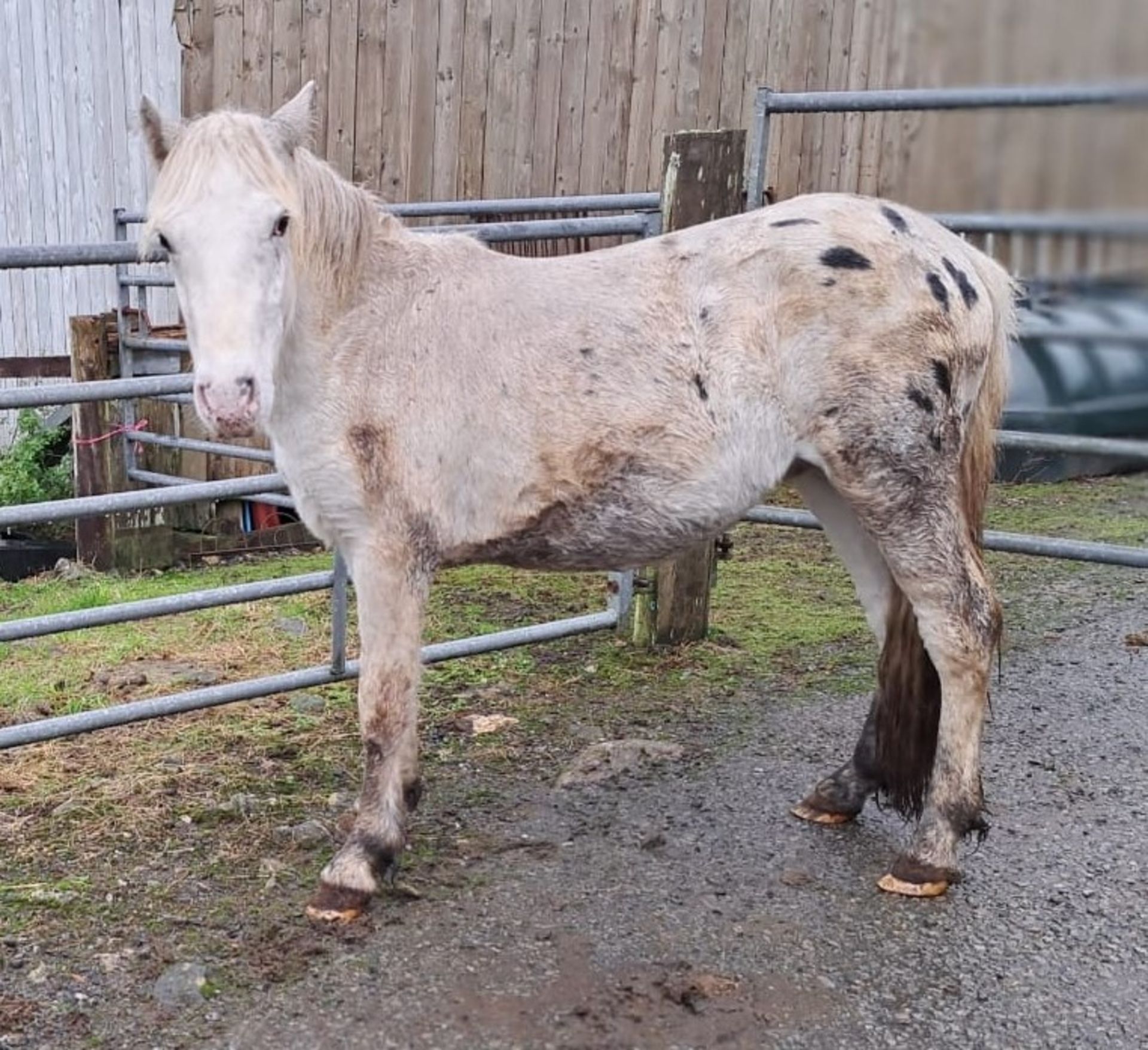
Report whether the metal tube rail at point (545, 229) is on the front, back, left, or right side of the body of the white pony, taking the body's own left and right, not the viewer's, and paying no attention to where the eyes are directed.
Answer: right

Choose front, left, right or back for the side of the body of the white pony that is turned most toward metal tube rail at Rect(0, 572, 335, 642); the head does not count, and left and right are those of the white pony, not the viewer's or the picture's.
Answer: front

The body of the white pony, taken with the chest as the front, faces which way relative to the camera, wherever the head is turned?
to the viewer's left

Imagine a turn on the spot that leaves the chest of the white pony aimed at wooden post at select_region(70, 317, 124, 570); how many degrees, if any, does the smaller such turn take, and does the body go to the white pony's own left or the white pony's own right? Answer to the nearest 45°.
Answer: approximately 45° to the white pony's own right

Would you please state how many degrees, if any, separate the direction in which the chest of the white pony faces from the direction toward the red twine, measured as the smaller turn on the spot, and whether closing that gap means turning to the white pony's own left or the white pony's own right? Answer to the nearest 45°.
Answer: approximately 45° to the white pony's own right

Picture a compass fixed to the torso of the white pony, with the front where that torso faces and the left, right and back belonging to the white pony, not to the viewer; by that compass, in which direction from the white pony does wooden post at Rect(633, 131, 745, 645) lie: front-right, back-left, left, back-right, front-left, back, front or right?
right

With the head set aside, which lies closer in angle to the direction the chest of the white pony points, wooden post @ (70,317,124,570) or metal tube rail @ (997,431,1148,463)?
the wooden post

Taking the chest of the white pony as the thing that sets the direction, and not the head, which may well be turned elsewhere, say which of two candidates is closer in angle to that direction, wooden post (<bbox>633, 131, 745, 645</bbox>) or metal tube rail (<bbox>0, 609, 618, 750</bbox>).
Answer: the metal tube rail

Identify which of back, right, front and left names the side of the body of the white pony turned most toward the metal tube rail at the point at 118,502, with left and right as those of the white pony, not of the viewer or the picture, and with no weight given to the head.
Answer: front

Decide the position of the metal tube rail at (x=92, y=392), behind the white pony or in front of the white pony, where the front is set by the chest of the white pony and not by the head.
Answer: in front
